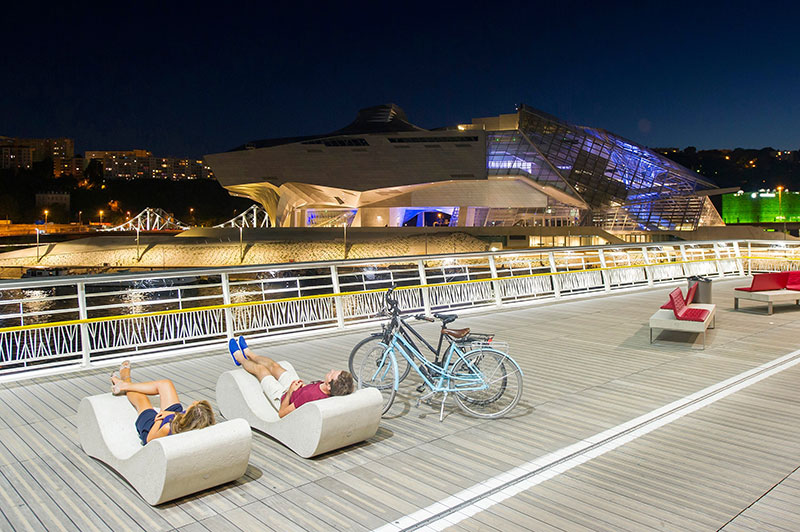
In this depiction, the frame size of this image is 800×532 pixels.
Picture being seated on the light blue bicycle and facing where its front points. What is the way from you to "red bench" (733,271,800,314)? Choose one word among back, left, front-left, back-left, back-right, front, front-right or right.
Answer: back-right

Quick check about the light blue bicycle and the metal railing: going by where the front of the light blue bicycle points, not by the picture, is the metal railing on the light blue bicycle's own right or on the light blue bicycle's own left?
on the light blue bicycle's own right

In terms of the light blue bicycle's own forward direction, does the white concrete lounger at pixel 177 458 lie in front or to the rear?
in front

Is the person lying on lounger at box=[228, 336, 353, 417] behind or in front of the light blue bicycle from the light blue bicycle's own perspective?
in front

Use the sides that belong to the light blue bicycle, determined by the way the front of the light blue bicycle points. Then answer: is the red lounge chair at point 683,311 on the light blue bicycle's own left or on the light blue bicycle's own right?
on the light blue bicycle's own right

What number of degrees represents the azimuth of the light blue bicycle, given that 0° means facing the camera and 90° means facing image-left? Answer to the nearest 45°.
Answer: approximately 90°

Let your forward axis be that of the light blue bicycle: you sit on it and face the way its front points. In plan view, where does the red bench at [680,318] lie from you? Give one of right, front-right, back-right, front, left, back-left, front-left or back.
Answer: back-right

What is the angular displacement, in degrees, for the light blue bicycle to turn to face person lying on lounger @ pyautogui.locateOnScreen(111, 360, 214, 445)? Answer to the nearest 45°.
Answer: approximately 45° to its left

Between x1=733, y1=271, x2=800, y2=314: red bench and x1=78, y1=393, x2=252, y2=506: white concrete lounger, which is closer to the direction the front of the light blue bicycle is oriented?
the white concrete lounger
